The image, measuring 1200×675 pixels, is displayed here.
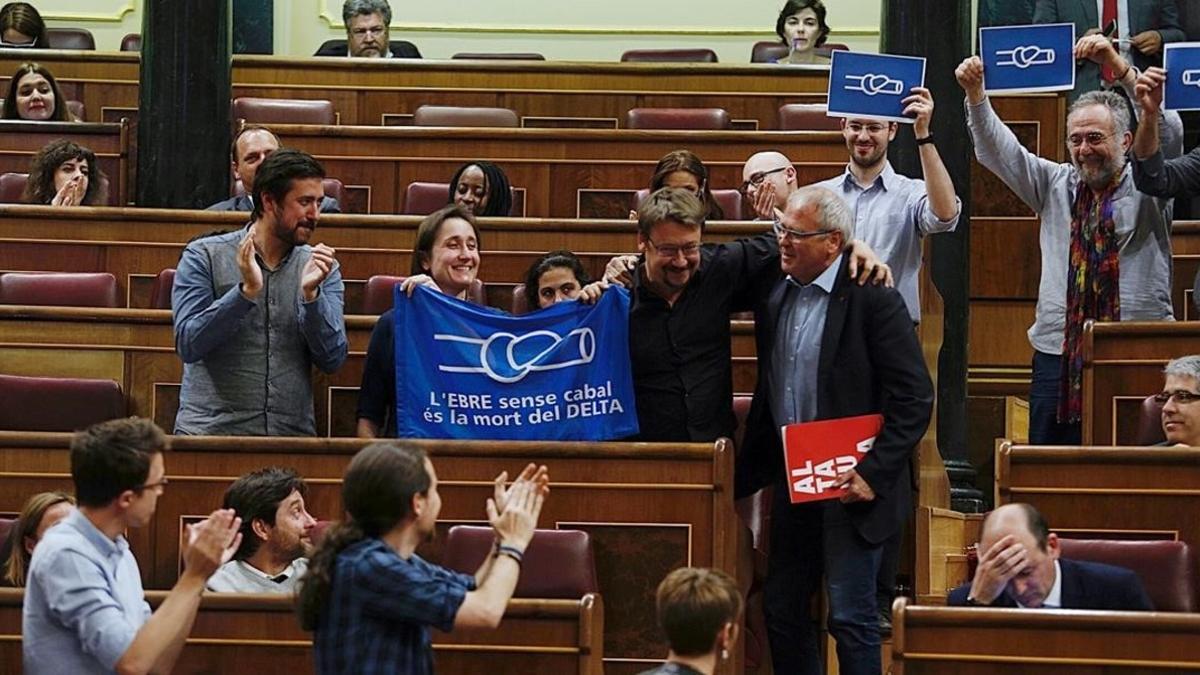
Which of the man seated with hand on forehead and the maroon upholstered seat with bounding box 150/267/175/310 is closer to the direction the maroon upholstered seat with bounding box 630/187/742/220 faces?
the man seated with hand on forehead

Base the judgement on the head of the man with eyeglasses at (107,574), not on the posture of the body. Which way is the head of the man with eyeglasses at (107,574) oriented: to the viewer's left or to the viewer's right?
to the viewer's right

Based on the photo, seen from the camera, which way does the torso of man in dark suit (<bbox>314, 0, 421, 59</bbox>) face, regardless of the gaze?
toward the camera

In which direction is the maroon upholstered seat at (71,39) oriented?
toward the camera

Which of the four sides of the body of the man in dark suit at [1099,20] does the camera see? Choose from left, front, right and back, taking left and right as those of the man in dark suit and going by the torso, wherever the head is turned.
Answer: front

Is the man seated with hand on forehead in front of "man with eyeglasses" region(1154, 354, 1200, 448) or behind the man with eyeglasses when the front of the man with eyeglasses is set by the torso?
in front

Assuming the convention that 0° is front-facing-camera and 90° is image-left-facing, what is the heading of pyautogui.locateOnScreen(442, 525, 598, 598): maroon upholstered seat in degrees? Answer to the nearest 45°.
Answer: approximately 0°
